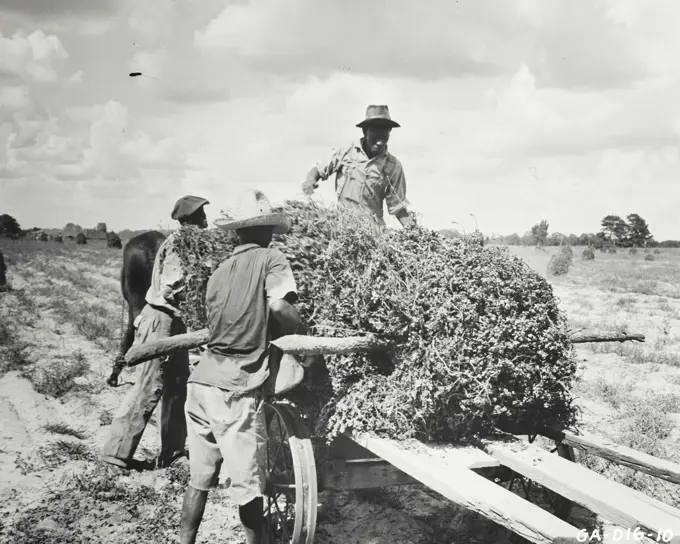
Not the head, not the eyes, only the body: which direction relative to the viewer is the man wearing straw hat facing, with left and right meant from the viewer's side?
facing away from the viewer and to the right of the viewer

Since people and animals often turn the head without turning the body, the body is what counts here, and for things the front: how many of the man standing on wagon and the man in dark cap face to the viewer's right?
1

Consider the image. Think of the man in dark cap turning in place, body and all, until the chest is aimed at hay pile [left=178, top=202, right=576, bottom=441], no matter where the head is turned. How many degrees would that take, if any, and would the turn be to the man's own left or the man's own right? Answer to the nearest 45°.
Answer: approximately 45° to the man's own right

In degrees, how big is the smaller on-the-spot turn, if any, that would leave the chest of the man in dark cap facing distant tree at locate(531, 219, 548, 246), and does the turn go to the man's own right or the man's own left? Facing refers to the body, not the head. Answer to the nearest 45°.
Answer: approximately 45° to the man's own left

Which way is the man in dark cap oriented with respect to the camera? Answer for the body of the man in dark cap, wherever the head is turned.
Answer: to the viewer's right

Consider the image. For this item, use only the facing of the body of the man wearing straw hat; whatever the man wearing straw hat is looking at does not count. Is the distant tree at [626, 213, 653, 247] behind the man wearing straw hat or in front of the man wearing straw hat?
in front

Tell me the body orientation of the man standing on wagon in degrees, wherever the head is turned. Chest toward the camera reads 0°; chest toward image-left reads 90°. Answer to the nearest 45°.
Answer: approximately 0°

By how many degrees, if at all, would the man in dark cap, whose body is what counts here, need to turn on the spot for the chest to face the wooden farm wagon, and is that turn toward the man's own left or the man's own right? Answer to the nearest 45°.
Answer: approximately 45° to the man's own right

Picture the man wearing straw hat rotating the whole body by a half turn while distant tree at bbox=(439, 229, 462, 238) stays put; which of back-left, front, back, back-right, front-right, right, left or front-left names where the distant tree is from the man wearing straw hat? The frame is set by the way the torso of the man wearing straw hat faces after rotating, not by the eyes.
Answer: back-left

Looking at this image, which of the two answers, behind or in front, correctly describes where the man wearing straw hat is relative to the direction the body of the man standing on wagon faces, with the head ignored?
in front

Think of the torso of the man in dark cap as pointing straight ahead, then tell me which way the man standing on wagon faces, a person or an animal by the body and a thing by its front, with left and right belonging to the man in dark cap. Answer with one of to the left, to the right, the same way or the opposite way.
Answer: to the right

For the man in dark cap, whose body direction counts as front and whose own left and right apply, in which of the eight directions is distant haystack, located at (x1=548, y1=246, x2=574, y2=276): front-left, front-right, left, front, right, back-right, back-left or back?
front-left

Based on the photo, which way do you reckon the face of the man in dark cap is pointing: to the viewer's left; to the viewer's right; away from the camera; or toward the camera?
to the viewer's right

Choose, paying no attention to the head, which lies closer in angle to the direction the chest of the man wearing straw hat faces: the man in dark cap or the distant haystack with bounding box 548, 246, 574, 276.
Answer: the distant haystack
